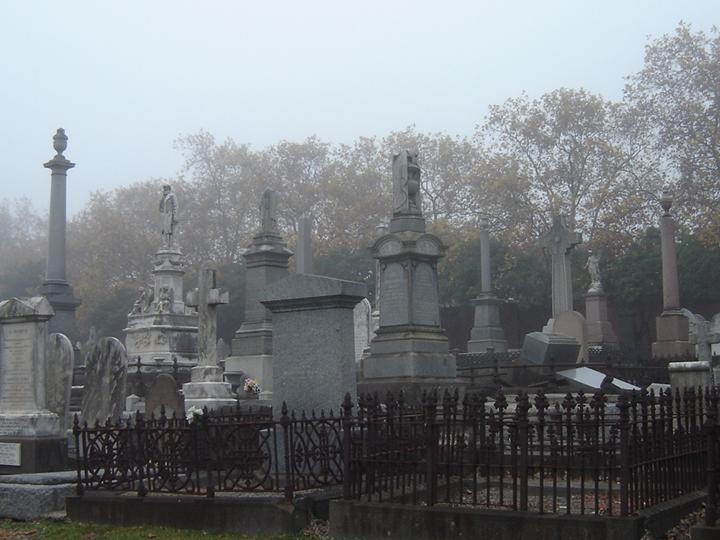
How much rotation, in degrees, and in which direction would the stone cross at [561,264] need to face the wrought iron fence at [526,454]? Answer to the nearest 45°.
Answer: approximately 45° to its left

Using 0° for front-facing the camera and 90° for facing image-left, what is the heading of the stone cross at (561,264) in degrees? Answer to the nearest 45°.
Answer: approximately 45°
